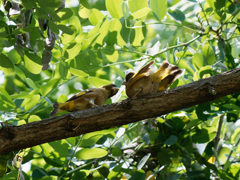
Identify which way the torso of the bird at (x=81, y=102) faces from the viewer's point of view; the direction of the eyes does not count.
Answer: to the viewer's right

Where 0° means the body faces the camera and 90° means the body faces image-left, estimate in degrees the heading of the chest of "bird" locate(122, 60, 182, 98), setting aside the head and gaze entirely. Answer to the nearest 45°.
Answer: approximately 90°

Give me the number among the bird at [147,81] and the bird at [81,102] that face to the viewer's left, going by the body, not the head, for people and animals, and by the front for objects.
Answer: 1

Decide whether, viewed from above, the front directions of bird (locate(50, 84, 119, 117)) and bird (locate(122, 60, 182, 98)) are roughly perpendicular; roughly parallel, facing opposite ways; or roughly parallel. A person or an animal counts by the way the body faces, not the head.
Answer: roughly parallel, facing opposite ways
